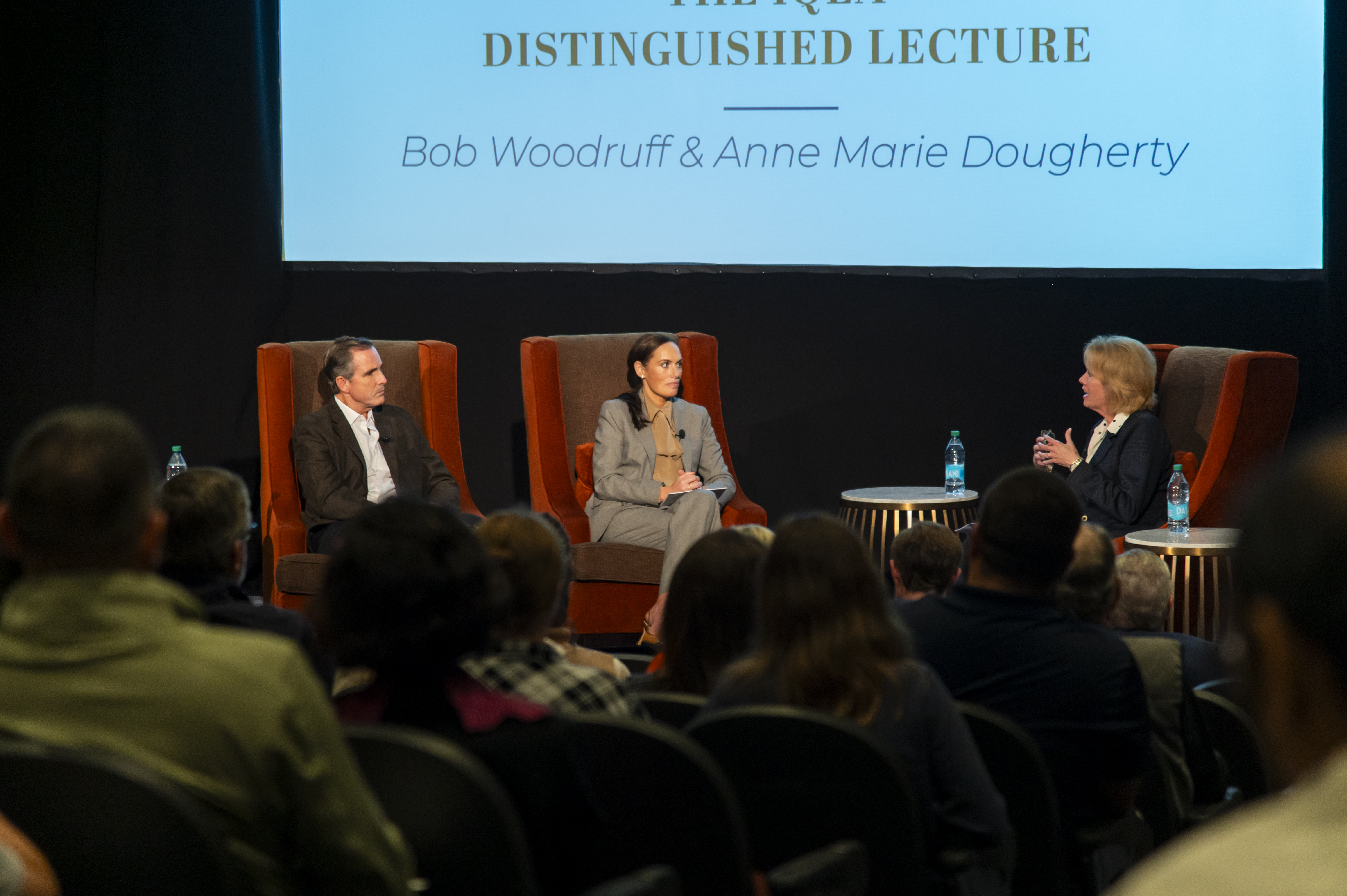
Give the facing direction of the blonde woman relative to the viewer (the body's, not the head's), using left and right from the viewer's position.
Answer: facing to the left of the viewer

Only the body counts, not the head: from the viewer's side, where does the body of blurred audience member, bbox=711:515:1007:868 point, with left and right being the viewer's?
facing away from the viewer

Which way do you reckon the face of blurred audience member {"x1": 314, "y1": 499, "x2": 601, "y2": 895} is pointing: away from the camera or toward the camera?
away from the camera

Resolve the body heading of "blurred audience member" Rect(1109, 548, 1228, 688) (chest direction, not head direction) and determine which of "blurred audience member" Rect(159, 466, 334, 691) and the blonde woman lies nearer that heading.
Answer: the blonde woman

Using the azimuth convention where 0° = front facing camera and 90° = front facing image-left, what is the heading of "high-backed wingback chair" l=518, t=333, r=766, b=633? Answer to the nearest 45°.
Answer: approximately 315°

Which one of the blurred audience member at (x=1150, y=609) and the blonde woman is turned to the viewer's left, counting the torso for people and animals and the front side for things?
the blonde woman

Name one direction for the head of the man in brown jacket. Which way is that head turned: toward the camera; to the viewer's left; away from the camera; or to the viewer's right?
to the viewer's right

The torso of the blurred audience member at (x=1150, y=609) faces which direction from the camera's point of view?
away from the camera

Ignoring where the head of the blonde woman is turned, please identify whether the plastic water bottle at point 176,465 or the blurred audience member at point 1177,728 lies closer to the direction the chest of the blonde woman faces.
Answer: the plastic water bottle

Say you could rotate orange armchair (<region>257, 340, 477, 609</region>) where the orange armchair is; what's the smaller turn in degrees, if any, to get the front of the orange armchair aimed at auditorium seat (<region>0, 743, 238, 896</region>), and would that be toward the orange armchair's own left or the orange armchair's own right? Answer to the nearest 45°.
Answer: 0° — it already faces it

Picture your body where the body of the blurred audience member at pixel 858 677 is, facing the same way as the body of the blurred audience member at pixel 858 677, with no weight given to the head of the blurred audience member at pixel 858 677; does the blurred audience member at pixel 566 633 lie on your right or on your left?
on your left
